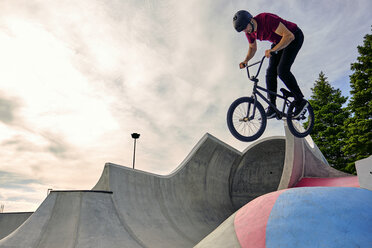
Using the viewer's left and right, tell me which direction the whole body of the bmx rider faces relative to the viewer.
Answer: facing the viewer and to the left of the viewer

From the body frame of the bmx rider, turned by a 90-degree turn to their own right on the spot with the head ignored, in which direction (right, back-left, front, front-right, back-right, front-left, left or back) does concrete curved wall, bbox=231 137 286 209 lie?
front-right

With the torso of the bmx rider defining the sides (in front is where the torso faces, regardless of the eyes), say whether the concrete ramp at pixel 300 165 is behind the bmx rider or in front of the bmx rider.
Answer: behind

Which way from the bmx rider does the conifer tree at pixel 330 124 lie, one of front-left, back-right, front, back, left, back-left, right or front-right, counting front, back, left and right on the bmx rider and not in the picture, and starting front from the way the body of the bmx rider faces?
back-right
